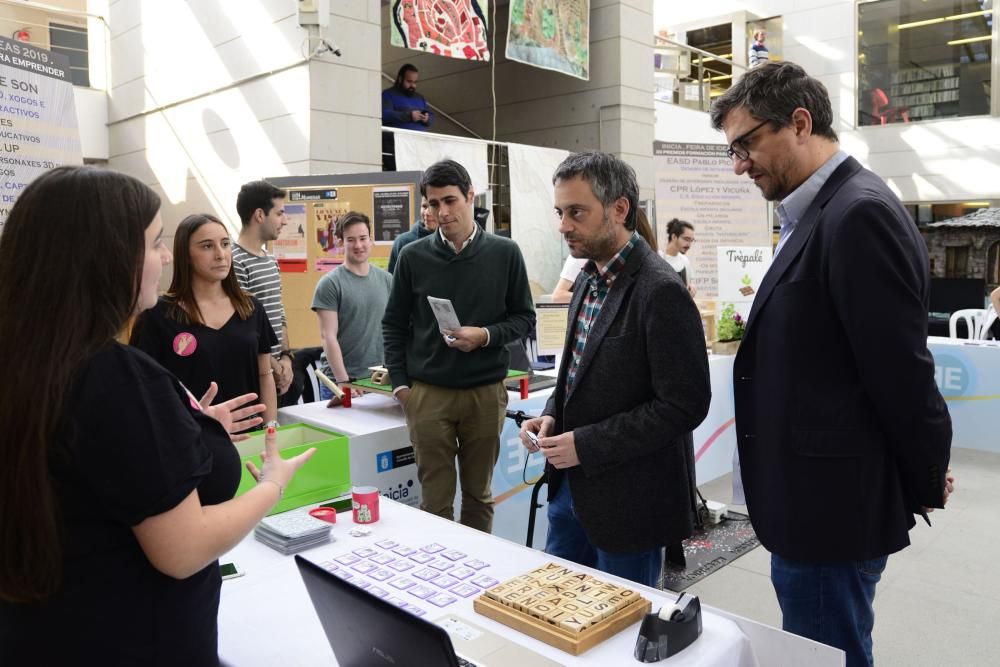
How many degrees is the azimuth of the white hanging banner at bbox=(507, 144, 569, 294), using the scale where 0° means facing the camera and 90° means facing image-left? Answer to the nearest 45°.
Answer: approximately 0°

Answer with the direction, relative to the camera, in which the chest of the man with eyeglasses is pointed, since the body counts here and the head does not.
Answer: to the viewer's left

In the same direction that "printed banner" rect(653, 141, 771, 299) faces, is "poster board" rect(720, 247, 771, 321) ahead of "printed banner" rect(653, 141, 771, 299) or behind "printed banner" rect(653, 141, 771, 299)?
ahead

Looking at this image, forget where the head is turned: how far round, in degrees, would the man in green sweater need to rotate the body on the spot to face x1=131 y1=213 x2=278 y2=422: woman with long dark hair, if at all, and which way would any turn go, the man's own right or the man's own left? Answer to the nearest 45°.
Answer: approximately 90° to the man's own right

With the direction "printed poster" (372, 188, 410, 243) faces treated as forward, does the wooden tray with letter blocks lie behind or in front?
in front

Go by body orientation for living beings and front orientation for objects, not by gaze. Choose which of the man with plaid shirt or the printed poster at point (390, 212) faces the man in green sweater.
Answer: the printed poster

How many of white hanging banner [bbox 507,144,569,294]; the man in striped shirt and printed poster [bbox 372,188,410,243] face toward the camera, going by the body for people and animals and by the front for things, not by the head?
2

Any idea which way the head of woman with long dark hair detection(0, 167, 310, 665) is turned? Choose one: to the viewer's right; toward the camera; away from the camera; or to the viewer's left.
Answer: to the viewer's right

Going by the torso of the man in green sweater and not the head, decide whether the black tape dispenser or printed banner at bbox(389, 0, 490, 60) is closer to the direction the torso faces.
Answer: the black tape dispenser

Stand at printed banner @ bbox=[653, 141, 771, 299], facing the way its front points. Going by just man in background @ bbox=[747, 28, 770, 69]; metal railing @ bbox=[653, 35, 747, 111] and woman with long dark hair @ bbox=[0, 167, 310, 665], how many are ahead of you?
1

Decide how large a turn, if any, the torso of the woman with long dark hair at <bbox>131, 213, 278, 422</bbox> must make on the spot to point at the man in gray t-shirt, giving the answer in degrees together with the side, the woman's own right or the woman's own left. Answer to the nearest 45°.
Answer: approximately 90° to the woman's own left

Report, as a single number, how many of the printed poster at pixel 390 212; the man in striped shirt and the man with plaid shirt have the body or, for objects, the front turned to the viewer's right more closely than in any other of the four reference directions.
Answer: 1
